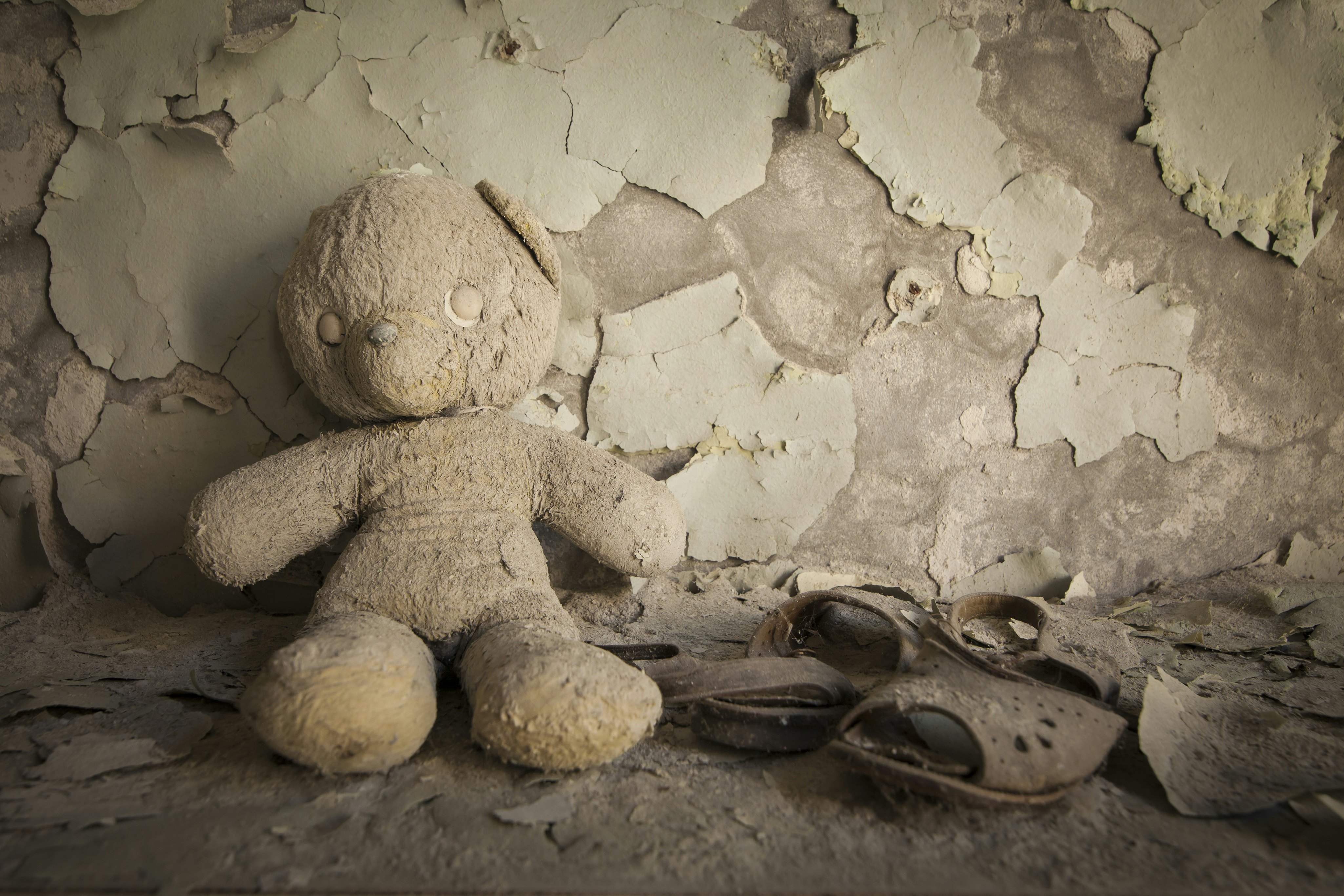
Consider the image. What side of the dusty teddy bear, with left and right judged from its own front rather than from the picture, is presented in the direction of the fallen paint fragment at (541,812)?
front

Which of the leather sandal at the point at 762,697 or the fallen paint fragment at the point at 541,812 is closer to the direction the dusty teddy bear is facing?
the fallen paint fragment

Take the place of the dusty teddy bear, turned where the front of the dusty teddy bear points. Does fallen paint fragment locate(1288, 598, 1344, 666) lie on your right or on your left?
on your left

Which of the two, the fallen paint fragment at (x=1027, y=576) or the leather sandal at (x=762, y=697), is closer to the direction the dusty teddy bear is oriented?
the leather sandal

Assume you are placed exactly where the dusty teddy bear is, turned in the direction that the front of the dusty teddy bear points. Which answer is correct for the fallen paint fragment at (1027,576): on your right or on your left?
on your left

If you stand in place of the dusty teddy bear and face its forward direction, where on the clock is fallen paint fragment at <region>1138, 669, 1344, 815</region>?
The fallen paint fragment is roughly at 10 o'clock from the dusty teddy bear.

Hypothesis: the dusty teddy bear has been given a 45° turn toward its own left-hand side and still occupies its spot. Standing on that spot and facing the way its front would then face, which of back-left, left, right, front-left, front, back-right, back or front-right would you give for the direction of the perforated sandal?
front

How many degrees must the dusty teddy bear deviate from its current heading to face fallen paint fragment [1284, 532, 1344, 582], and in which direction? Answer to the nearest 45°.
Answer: approximately 90° to its left

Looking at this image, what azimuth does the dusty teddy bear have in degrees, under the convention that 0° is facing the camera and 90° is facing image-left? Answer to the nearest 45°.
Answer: approximately 0°

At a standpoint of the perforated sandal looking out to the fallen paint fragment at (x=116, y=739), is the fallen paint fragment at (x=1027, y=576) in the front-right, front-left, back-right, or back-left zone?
back-right
